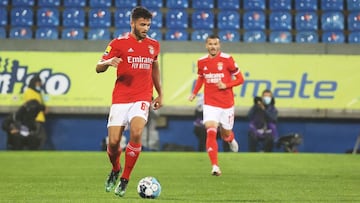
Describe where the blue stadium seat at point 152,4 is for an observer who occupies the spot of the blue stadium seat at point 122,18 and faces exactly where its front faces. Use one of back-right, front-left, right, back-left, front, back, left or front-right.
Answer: left

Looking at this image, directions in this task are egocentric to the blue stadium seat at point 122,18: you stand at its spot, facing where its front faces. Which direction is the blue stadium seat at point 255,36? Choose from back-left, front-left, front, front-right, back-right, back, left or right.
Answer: left

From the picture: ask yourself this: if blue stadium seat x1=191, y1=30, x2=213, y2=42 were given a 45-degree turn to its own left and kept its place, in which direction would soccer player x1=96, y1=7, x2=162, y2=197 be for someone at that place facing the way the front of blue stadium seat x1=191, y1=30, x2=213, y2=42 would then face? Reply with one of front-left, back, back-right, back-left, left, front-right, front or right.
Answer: front-right

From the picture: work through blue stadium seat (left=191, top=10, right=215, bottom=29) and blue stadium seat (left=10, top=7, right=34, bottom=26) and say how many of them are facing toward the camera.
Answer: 2

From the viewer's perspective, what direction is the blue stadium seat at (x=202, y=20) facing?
toward the camera

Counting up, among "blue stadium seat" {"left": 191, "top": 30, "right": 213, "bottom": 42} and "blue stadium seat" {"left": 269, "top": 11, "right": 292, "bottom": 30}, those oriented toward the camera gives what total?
2

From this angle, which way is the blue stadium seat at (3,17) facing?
toward the camera

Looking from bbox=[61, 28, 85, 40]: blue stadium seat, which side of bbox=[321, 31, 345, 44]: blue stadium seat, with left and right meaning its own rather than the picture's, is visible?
right

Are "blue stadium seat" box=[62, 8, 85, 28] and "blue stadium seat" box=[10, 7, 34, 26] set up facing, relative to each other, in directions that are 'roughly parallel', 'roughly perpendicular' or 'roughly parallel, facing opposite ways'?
roughly parallel

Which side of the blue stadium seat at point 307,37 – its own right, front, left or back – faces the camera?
front

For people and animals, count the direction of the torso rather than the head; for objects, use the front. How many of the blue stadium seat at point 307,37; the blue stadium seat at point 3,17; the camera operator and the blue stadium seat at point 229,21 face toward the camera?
4

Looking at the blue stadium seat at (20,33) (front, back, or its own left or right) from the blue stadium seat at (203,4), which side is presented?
left

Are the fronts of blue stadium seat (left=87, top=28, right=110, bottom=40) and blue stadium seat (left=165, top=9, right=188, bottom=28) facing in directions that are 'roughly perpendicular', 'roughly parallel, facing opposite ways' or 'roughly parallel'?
roughly parallel

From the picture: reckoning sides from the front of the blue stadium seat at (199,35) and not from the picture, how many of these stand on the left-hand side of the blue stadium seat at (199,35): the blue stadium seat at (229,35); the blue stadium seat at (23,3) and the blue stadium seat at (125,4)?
1

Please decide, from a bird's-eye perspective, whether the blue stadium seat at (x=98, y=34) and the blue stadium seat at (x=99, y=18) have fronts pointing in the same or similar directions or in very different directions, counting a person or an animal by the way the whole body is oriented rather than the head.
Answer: same or similar directions

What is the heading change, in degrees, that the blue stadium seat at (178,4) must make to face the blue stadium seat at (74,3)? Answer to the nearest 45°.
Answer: approximately 90° to its right

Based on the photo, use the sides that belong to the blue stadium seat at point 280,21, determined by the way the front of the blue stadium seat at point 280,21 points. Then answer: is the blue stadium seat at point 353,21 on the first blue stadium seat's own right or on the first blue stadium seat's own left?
on the first blue stadium seat's own left

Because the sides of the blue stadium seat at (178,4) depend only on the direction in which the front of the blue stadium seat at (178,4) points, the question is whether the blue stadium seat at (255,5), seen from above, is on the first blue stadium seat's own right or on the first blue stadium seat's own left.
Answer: on the first blue stadium seat's own left
